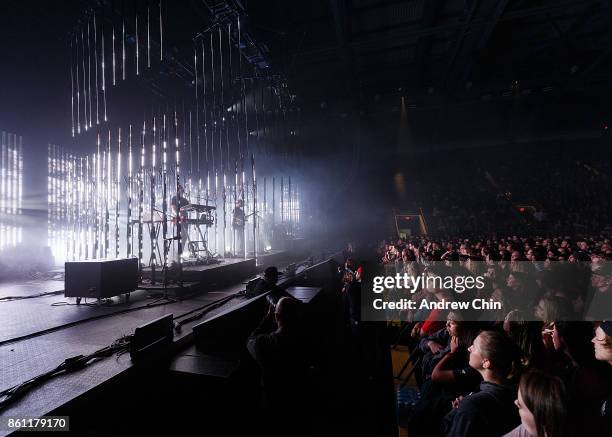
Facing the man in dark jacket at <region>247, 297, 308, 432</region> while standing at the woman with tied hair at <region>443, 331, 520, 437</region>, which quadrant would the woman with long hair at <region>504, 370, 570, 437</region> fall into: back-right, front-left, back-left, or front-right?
back-left

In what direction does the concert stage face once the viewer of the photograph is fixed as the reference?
facing the viewer and to the right of the viewer

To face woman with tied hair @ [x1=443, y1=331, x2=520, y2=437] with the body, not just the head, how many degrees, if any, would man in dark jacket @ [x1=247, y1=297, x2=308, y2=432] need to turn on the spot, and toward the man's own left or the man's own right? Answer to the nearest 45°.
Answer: approximately 180°

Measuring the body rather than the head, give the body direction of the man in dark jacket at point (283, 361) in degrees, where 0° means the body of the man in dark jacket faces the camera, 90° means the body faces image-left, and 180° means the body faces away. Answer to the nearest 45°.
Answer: approximately 135°

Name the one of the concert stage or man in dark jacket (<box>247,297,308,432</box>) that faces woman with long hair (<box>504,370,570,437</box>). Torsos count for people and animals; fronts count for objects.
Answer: the concert stage

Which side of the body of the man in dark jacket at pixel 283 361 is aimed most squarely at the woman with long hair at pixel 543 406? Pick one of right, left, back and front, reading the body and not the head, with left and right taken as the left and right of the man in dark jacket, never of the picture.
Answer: back

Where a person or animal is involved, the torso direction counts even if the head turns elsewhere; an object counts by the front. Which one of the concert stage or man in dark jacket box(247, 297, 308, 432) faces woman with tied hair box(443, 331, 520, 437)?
the concert stage
